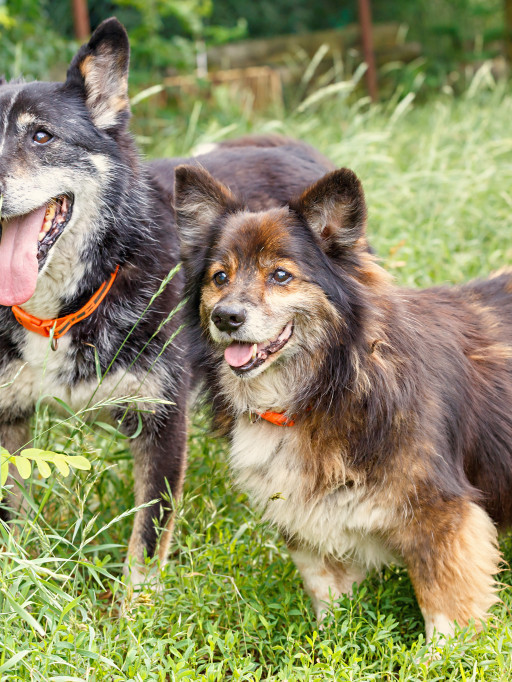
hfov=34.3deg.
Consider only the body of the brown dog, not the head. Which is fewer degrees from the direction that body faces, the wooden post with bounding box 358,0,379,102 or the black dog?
the black dog

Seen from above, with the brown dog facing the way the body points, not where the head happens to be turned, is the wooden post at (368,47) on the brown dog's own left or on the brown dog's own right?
on the brown dog's own right

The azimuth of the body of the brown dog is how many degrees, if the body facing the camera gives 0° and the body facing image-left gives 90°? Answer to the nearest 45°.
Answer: approximately 45°
